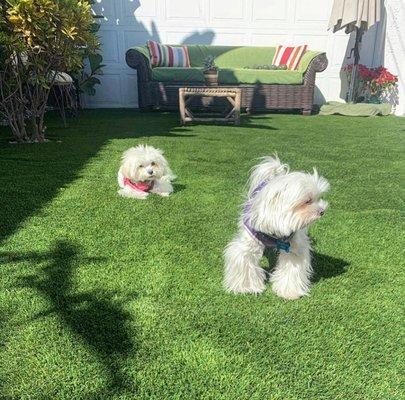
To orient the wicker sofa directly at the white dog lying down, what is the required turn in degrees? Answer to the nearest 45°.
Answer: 0° — it already faces it

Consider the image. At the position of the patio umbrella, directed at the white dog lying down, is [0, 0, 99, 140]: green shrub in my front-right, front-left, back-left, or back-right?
front-right

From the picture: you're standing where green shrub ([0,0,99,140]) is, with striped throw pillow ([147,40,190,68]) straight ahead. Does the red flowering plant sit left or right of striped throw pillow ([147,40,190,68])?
right

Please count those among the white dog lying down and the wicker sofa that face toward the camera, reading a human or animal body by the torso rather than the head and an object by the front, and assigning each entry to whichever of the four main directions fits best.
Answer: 2

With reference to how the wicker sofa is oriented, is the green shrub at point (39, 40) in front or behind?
in front

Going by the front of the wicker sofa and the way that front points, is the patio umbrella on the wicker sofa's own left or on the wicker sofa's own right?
on the wicker sofa's own left

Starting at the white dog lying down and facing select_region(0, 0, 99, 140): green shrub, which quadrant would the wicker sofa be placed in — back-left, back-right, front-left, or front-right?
front-right

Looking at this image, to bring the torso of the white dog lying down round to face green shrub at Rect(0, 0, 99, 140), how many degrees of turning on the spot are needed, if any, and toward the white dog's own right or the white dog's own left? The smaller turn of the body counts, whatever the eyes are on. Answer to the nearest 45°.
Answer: approximately 135° to the white dog's own right

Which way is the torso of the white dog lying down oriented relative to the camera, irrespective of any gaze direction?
toward the camera

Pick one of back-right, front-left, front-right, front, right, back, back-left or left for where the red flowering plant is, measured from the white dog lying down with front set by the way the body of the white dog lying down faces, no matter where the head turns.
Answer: back-left

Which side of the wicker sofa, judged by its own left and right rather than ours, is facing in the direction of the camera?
front
